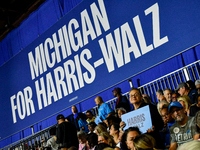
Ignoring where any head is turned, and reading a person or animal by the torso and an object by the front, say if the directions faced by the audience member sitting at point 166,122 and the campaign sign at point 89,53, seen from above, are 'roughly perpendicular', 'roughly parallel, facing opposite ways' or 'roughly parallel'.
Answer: roughly parallel

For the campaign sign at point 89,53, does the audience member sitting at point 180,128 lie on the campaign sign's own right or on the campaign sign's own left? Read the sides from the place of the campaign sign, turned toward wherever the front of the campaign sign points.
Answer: on the campaign sign's own left

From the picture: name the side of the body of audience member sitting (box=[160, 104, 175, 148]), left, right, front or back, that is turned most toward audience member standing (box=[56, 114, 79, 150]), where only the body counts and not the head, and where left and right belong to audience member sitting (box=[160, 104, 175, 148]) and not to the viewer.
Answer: right

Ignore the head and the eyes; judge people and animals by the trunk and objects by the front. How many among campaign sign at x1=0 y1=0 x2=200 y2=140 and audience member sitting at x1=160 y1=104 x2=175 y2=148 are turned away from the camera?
0

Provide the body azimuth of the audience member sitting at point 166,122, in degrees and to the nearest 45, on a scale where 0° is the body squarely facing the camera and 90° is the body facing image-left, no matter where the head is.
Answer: approximately 45°

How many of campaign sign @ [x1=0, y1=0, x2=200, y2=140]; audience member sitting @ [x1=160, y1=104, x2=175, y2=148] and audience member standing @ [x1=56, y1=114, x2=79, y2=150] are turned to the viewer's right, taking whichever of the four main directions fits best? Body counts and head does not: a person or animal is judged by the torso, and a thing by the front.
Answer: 0

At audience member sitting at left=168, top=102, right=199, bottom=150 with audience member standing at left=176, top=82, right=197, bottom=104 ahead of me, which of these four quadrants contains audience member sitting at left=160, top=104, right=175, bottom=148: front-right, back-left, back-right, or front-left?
front-left

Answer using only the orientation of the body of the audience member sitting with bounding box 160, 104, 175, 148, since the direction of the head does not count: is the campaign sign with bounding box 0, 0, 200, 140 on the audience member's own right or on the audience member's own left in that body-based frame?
on the audience member's own right

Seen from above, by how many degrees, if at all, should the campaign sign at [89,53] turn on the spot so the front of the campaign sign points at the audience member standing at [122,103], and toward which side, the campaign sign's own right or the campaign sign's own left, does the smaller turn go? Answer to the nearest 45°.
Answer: approximately 45° to the campaign sign's own left

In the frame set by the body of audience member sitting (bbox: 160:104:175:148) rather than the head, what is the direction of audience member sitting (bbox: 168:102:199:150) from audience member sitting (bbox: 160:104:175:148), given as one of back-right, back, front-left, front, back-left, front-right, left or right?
front-left

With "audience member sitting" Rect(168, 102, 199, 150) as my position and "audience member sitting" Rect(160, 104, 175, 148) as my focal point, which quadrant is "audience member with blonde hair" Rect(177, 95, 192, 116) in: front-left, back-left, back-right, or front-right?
front-right

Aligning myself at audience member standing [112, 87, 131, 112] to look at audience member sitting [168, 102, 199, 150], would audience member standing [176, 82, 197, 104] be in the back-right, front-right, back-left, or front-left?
front-left

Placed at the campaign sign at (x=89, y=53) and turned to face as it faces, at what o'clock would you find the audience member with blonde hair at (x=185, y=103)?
The audience member with blonde hair is roughly at 10 o'clock from the campaign sign.
